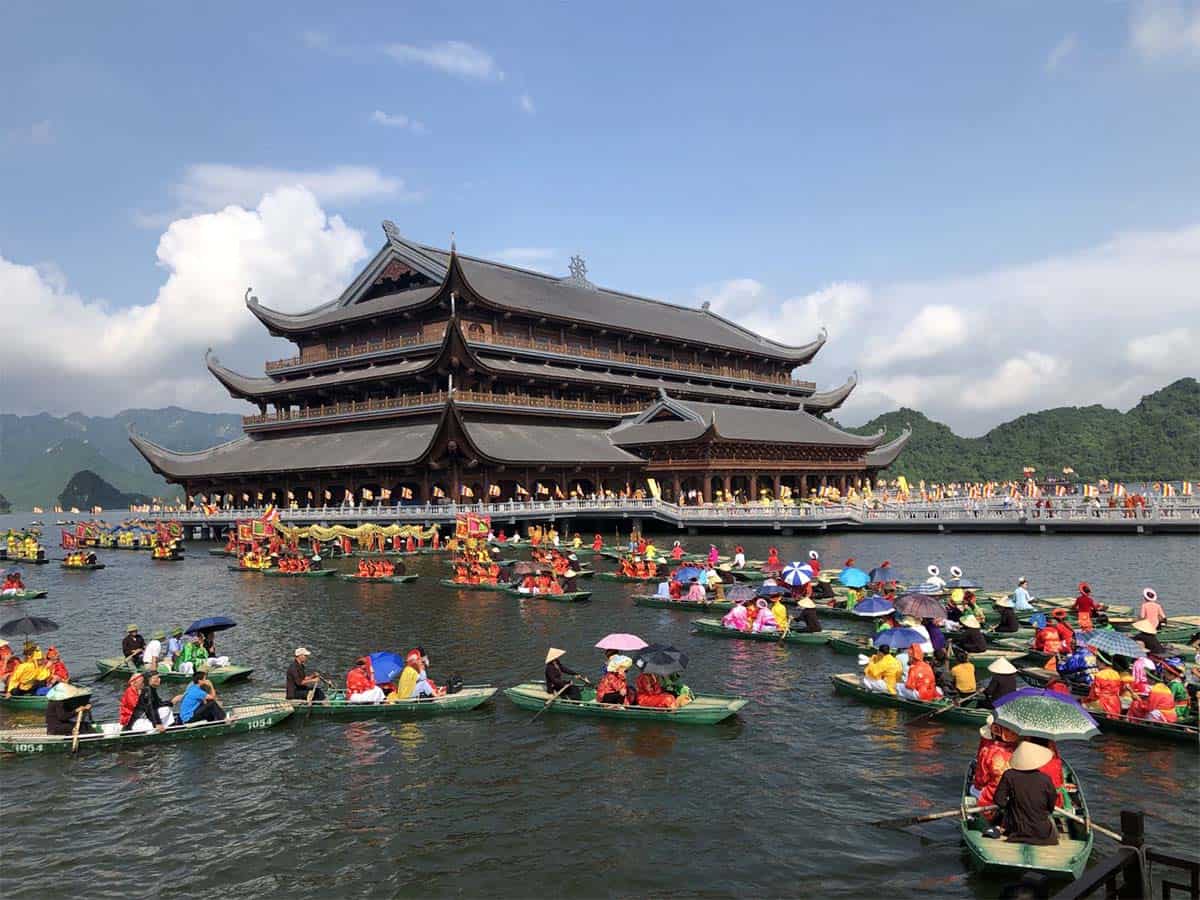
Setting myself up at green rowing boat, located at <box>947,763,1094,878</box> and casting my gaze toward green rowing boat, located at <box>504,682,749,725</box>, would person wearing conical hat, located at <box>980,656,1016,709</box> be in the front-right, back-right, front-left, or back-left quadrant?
front-right

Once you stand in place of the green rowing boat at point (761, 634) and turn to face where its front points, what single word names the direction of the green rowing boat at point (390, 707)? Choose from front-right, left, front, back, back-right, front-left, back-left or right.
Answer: front-left

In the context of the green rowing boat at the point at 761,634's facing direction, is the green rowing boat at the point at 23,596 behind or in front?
in front

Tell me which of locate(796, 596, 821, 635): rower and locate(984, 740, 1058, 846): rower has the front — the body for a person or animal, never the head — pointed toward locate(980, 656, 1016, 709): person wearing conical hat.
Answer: locate(984, 740, 1058, 846): rower

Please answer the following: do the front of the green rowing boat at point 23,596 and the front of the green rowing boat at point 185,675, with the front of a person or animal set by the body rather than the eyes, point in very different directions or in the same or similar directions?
same or similar directions

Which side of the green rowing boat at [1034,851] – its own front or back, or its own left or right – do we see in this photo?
back

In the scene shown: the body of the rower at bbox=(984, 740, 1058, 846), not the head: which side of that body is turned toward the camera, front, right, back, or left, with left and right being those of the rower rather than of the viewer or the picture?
back

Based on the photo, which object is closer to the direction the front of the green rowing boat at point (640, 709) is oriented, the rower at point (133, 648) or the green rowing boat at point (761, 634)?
the green rowing boat

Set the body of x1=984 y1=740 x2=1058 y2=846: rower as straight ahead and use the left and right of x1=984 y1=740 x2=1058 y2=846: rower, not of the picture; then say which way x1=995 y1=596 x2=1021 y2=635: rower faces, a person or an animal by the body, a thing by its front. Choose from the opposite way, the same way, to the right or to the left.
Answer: to the left

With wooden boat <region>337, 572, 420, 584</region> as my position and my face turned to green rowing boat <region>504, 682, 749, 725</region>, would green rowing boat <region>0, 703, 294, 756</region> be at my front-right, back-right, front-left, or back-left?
front-right

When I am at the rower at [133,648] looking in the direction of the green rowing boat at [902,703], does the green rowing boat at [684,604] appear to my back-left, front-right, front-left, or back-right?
front-left

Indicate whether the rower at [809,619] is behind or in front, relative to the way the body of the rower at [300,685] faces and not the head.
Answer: in front

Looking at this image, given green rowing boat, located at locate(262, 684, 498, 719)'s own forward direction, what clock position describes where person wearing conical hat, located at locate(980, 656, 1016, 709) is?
The person wearing conical hat is roughly at 1 o'clock from the green rowing boat.

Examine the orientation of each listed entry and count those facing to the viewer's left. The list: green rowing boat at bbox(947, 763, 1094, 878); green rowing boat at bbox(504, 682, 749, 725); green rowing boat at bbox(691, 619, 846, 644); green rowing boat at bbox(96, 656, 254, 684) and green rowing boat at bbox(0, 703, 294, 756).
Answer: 1

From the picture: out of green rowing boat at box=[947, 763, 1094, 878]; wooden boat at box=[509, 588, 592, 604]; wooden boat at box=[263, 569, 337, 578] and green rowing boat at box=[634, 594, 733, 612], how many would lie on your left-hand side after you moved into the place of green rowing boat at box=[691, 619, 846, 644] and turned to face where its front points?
1

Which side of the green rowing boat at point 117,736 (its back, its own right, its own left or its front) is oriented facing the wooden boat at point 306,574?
left

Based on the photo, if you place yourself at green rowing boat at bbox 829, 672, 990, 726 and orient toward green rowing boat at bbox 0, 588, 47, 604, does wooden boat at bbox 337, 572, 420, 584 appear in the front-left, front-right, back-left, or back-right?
front-right

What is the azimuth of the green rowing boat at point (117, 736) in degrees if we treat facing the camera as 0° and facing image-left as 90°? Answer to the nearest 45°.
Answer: approximately 270°
